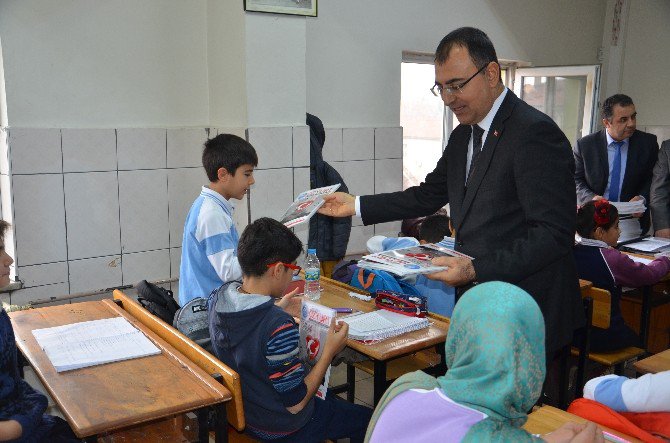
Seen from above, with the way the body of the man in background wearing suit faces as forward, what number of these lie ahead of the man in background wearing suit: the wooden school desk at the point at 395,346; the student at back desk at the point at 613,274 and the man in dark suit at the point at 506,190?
3

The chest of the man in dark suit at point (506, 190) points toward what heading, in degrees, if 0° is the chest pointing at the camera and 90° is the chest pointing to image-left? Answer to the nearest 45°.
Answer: approximately 45°

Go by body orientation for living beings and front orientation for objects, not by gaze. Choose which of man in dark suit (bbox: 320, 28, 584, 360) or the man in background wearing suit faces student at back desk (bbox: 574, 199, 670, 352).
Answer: the man in background wearing suit

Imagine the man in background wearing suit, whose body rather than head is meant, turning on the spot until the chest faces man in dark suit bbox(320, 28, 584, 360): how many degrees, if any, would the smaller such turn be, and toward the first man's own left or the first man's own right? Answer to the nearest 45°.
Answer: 0° — they already face them

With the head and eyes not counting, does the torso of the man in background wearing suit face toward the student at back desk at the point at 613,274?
yes

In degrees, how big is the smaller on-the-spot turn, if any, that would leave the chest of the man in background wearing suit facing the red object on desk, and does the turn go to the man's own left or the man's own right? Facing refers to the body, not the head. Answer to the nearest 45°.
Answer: approximately 45° to the man's own right

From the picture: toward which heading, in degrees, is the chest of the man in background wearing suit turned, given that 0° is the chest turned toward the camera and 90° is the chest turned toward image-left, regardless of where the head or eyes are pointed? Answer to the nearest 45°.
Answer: approximately 0°
